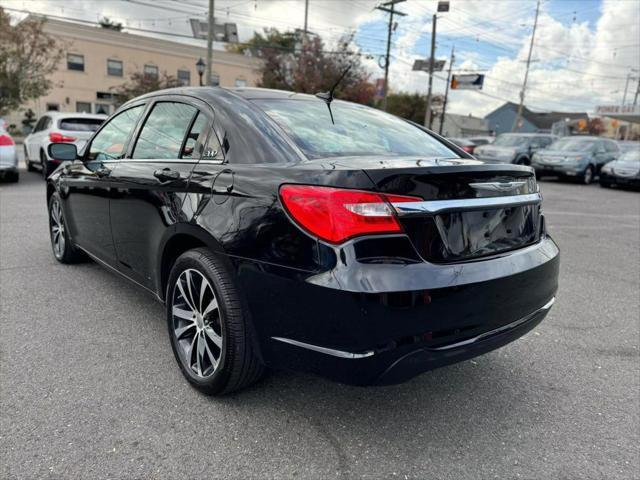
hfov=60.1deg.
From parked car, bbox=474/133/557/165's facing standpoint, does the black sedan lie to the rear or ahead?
ahead

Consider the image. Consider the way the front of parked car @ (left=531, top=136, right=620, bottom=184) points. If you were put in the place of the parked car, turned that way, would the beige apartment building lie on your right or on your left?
on your right

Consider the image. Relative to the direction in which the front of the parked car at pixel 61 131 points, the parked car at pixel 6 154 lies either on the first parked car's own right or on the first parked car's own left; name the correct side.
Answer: on the first parked car's own left

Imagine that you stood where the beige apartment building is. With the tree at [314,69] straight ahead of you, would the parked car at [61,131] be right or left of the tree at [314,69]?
right

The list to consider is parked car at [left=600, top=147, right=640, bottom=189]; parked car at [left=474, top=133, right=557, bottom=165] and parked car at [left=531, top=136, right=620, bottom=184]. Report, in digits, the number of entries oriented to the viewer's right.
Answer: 0

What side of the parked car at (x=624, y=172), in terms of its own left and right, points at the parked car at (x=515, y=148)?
right

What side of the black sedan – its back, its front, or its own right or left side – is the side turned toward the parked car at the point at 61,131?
front

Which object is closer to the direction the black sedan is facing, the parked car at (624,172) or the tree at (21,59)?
the tree

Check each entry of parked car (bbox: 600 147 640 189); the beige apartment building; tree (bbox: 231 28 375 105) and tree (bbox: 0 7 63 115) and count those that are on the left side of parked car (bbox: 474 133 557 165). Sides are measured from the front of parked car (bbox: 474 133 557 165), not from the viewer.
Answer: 1

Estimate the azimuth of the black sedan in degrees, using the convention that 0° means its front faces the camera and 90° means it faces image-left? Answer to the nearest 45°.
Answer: approximately 135°

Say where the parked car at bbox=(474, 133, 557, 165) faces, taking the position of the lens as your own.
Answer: facing the viewer and to the left of the viewer

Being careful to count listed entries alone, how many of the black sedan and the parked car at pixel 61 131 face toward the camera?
0
